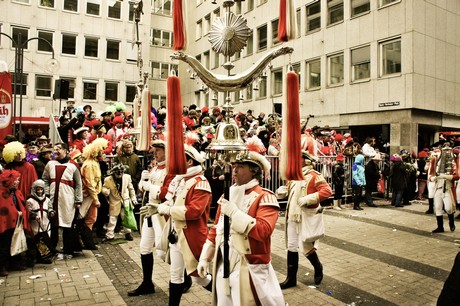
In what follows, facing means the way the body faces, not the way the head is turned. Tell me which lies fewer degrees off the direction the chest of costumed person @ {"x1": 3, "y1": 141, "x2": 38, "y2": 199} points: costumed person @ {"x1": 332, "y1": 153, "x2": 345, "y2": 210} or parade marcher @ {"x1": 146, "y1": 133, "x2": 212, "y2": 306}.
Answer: the parade marcher

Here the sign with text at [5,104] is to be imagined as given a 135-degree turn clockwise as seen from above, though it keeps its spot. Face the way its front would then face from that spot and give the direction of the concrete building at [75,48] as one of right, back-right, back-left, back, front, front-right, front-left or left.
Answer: front-right

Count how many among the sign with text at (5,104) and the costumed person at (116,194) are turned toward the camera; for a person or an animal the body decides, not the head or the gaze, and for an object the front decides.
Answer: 2

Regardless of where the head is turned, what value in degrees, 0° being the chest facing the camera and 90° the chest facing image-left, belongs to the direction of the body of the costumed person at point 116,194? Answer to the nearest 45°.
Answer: approximately 0°

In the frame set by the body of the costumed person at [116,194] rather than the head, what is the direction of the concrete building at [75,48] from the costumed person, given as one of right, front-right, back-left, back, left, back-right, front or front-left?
back
